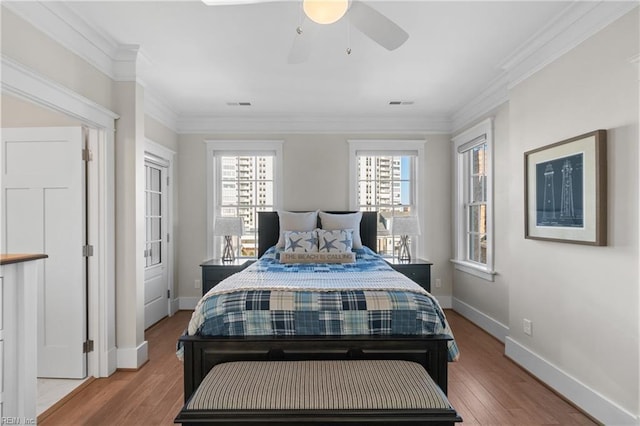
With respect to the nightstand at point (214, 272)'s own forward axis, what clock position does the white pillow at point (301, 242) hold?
The white pillow is roughly at 10 o'clock from the nightstand.

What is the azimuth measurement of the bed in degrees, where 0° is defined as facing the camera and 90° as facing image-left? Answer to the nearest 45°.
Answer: approximately 0°

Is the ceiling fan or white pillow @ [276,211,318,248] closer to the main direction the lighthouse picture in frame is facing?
the ceiling fan

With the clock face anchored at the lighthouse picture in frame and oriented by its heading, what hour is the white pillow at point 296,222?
The white pillow is roughly at 2 o'clock from the lighthouse picture in frame.

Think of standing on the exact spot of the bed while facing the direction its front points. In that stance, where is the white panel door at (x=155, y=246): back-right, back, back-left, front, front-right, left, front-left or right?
back-right

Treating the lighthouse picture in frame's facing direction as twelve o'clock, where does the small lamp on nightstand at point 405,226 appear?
The small lamp on nightstand is roughly at 3 o'clock from the lighthouse picture in frame.

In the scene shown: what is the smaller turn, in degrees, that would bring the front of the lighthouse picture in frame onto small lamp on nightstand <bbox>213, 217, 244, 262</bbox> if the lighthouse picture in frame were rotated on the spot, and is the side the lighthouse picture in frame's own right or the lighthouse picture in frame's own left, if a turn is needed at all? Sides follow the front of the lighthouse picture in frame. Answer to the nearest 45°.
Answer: approximately 45° to the lighthouse picture in frame's own right

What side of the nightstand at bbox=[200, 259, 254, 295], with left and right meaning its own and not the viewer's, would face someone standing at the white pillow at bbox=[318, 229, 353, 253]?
left

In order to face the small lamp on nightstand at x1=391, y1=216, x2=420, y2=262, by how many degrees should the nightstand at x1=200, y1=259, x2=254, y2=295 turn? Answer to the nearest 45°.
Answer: approximately 90° to its left

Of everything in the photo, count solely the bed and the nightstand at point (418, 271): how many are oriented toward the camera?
2

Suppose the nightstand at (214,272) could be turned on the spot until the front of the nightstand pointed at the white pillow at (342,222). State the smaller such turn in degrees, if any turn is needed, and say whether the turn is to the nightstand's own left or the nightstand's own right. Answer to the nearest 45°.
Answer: approximately 90° to the nightstand's own left

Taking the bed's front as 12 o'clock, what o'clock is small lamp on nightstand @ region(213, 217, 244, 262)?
The small lamp on nightstand is roughly at 5 o'clock from the bed.

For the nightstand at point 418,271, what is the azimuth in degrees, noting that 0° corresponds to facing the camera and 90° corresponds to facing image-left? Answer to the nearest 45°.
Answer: approximately 0°

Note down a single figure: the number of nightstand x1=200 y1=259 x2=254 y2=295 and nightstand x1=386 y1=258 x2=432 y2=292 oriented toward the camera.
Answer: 2
